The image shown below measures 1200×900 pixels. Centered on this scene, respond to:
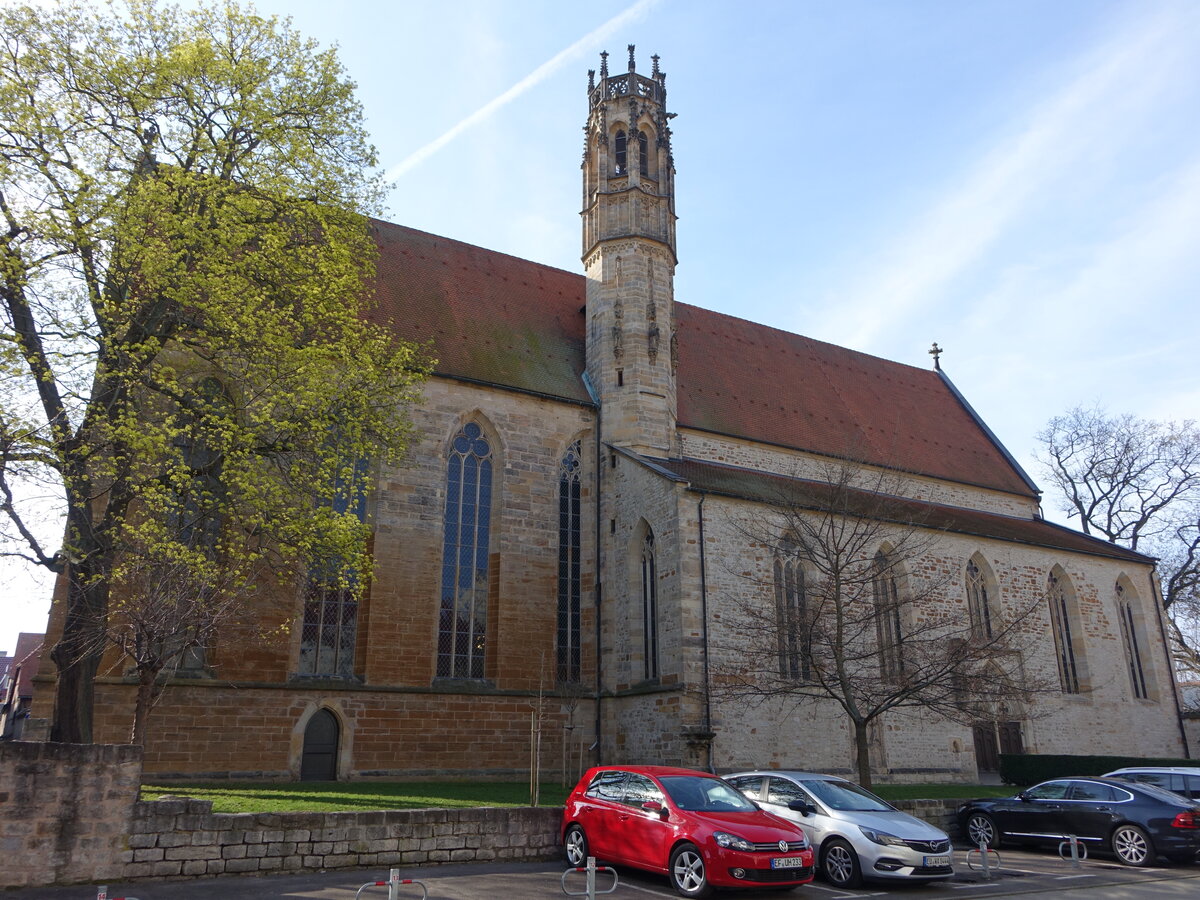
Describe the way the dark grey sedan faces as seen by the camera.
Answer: facing away from the viewer and to the left of the viewer

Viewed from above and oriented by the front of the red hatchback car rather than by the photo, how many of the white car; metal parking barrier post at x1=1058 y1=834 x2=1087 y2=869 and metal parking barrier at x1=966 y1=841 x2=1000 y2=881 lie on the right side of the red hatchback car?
0

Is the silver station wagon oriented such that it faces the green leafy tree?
no

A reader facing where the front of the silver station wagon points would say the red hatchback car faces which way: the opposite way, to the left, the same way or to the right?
the same way

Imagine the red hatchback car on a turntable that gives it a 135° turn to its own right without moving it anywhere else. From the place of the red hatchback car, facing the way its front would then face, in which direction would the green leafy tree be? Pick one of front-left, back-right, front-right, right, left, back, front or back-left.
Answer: front

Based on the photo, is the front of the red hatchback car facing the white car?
no

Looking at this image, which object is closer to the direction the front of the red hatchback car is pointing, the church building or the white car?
the white car

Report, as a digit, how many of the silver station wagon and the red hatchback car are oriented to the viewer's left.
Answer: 0

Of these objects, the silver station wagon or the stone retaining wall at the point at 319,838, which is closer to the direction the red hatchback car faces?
the silver station wagon

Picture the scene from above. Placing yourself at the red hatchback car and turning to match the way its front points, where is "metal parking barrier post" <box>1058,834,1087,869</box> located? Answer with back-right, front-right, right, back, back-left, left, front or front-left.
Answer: left

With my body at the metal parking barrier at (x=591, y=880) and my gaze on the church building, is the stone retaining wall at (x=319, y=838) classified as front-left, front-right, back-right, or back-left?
front-left

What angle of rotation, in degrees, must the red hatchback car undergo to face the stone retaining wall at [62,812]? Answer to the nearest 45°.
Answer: approximately 135° to its right

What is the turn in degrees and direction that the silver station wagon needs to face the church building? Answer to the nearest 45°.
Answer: approximately 180°

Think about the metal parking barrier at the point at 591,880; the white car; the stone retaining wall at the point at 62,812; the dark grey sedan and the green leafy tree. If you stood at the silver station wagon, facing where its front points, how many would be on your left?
2

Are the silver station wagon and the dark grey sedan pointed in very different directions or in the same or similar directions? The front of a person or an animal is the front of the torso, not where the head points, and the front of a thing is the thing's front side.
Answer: very different directions

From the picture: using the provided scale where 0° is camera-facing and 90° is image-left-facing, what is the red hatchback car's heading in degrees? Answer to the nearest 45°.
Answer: approximately 315°

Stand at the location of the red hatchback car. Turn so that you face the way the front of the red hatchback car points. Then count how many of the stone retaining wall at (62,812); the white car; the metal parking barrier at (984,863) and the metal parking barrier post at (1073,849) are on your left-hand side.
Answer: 3
